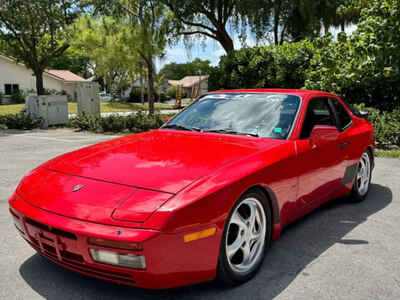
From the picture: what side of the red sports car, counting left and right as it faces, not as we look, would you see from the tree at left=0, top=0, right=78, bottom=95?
right

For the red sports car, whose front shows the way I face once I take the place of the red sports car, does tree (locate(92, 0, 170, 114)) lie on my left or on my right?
on my right

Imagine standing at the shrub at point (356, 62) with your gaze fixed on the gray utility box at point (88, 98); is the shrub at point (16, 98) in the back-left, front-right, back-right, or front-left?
front-right

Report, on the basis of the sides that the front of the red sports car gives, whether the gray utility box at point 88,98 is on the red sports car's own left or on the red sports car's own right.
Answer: on the red sports car's own right

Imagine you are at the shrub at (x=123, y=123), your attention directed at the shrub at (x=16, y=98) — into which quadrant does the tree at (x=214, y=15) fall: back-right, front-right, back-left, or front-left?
front-right

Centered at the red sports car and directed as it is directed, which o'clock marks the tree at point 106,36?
The tree is roughly at 4 o'clock from the red sports car.

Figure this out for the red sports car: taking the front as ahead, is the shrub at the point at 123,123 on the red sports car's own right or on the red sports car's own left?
on the red sports car's own right

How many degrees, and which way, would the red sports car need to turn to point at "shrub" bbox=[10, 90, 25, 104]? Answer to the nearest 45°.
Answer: approximately 90° to its right

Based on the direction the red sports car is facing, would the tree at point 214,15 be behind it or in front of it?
behind

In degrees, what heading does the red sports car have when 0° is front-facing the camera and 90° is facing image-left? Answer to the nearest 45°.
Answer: approximately 45°

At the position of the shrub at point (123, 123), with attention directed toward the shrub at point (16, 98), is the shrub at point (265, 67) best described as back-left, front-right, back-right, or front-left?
back-right

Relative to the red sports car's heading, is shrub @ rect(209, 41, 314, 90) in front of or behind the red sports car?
behind
